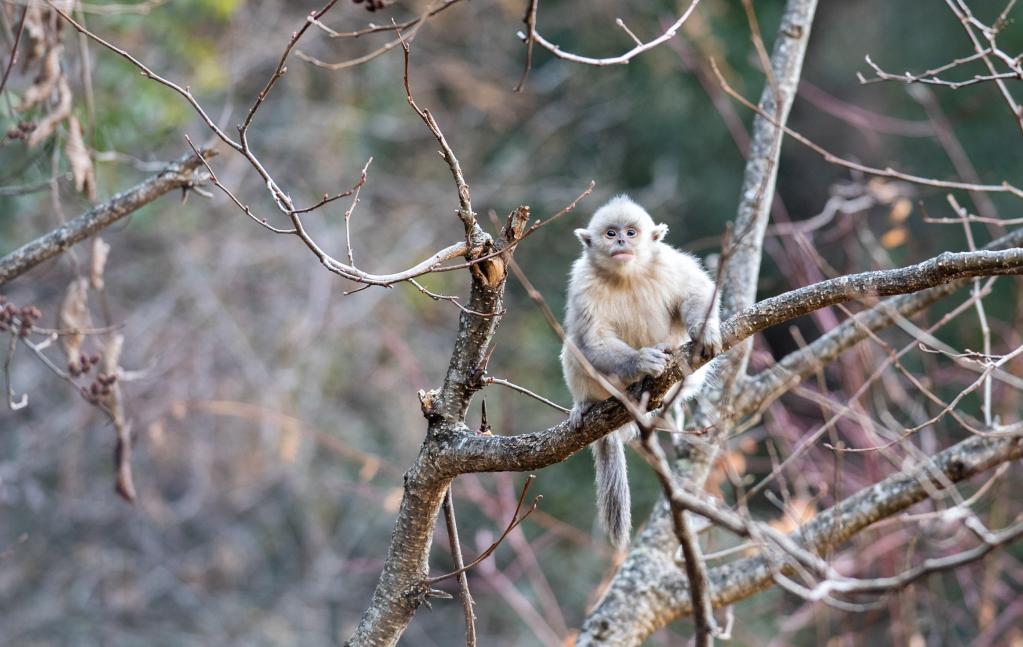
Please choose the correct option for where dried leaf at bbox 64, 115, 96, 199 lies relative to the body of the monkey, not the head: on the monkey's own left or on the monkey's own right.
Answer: on the monkey's own right

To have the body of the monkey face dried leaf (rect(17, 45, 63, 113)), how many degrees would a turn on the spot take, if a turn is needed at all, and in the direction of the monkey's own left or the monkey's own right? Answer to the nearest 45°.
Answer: approximately 90° to the monkey's own right

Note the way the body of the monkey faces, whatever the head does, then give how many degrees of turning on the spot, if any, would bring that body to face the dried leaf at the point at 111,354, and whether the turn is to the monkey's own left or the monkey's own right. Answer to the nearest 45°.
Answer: approximately 90° to the monkey's own right

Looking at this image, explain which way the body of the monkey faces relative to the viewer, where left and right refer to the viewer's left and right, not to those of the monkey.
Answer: facing the viewer

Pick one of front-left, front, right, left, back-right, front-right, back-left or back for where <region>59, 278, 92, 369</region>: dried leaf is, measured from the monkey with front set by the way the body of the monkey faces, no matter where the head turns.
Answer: right

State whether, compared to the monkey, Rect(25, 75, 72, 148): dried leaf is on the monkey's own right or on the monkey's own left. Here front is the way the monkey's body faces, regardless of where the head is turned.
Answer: on the monkey's own right

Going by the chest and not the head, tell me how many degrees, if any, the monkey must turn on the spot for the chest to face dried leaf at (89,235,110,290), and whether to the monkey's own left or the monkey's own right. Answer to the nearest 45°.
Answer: approximately 90° to the monkey's own right

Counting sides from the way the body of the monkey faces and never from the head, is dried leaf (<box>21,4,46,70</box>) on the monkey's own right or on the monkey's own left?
on the monkey's own right
